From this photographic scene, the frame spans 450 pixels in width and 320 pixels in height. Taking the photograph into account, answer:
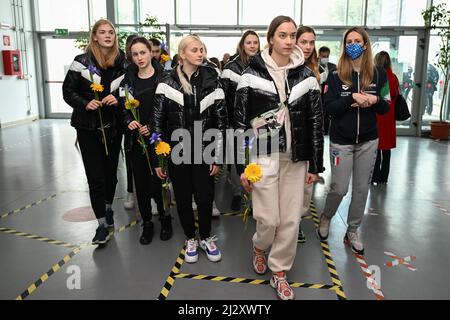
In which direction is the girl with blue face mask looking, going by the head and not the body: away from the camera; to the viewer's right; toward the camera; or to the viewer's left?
toward the camera

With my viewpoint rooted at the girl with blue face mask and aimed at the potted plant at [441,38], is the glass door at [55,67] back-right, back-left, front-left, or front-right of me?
front-left

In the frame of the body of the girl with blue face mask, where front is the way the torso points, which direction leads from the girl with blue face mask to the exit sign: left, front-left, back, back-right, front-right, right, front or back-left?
back-right

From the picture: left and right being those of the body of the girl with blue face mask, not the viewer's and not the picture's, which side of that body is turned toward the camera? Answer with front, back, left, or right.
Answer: front

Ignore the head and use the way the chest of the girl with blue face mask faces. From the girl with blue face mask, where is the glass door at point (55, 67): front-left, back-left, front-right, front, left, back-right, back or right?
back-right

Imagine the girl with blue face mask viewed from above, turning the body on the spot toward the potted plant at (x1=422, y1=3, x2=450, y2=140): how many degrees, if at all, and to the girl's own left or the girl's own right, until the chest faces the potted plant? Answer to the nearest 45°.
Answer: approximately 180°
